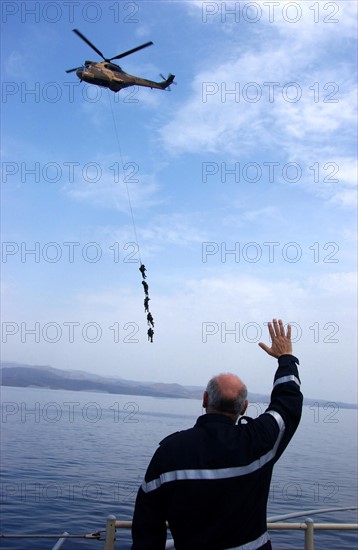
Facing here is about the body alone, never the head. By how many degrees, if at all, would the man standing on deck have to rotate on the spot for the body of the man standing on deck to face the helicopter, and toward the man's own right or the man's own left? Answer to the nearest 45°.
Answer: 0° — they already face it

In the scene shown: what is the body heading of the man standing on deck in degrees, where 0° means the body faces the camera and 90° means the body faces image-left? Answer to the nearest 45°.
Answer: approximately 180°

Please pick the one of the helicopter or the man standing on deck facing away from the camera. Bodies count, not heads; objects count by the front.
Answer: the man standing on deck

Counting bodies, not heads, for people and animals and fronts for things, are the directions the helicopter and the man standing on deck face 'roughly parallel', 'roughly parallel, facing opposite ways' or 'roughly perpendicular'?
roughly perpendicular

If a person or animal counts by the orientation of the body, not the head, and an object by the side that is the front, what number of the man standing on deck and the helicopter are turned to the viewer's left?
1

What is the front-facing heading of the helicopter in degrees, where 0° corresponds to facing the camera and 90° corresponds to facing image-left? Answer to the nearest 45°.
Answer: approximately 90°

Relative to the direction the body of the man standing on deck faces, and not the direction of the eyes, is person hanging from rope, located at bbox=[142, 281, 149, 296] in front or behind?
in front

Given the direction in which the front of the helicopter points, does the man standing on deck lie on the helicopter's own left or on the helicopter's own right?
on the helicopter's own left
